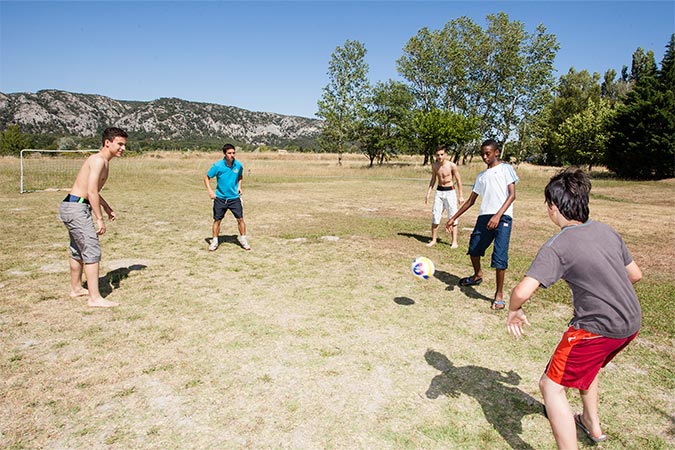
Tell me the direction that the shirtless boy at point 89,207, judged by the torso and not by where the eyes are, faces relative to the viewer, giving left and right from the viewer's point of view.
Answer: facing to the right of the viewer

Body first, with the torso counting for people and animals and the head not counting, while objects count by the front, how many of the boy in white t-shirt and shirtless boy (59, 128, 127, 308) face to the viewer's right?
1

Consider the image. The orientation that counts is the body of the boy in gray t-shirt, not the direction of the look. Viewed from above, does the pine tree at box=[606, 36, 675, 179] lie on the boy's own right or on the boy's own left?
on the boy's own right

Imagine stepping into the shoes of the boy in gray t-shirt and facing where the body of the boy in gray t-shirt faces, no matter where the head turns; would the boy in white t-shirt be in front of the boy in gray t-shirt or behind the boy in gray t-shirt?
in front

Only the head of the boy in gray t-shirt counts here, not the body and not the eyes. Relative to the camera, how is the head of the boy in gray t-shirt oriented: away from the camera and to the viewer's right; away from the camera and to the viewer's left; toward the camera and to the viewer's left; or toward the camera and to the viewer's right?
away from the camera and to the viewer's left

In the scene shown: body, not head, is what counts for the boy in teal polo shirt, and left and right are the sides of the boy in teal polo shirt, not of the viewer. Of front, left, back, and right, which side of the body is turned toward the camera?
front

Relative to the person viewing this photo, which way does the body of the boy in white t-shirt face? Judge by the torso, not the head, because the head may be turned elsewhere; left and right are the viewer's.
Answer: facing the viewer and to the left of the viewer

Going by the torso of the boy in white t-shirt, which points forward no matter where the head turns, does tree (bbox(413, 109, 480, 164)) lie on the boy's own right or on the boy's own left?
on the boy's own right

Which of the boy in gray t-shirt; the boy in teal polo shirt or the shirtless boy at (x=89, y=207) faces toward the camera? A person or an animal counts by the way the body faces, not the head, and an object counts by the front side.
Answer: the boy in teal polo shirt

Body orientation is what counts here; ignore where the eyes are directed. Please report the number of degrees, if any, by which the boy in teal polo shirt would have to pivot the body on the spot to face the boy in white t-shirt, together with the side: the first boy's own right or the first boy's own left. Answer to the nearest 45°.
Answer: approximately 45° to the first boy's own left

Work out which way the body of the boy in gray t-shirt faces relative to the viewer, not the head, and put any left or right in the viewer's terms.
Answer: facing away from the viewer and to the left of the viewer

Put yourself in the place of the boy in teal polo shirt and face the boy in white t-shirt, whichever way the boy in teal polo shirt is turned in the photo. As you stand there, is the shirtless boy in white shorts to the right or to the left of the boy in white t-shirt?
left
